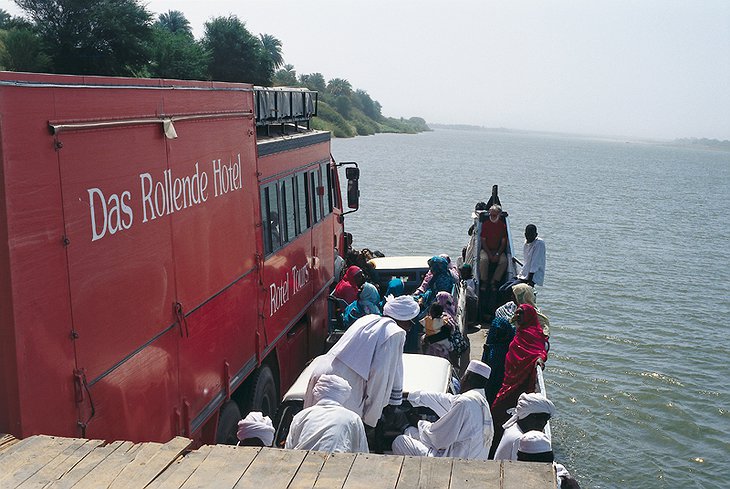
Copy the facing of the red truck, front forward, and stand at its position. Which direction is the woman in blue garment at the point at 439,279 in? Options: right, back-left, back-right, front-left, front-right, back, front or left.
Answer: front

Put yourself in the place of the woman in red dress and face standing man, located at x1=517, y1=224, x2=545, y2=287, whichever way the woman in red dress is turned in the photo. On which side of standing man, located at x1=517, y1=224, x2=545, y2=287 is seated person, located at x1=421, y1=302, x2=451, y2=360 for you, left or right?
left

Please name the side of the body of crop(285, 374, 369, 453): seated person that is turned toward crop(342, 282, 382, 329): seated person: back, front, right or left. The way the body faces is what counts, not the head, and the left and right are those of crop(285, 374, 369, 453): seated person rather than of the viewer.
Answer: front

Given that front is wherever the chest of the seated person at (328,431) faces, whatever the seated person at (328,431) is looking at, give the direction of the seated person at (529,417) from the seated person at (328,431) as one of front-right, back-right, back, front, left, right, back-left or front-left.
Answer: front-right

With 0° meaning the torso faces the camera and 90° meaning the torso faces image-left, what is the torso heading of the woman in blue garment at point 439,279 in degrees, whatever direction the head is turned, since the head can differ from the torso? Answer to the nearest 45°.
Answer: approximately 90°

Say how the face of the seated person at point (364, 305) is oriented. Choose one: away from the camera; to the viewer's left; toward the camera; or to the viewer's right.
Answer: away from the camera

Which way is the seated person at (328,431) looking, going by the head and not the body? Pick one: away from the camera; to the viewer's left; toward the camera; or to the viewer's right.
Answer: away from the camera

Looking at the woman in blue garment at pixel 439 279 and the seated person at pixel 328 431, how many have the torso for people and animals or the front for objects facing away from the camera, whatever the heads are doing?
1

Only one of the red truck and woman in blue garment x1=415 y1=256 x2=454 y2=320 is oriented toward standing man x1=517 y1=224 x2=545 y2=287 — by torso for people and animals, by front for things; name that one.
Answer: the red truck

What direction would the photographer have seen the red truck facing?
facing away from the viewer and to the right of the viewer

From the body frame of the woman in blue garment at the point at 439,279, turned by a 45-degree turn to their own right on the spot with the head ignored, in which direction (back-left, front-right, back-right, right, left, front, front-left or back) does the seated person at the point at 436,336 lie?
back-left

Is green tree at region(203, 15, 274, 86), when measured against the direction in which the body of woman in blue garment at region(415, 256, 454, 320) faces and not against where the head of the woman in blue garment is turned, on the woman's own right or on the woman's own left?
on the woman's own right

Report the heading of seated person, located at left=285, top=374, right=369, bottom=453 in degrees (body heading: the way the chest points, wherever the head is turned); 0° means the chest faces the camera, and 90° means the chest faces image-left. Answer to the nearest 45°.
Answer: approximately 180°
